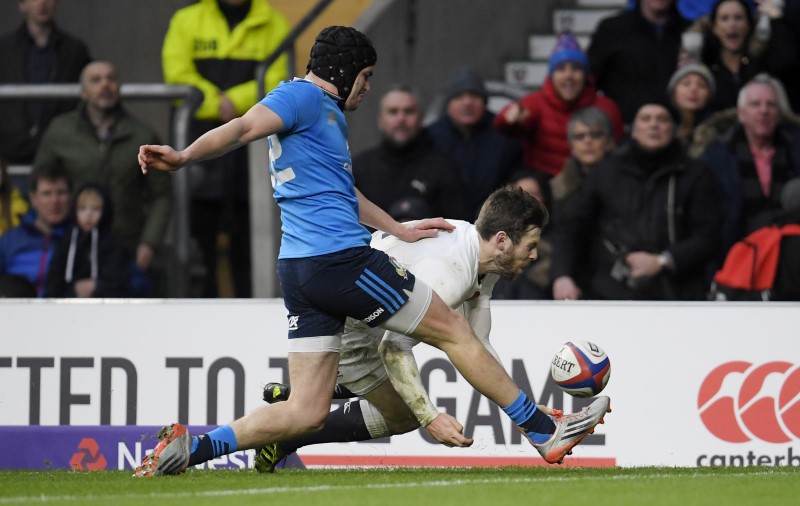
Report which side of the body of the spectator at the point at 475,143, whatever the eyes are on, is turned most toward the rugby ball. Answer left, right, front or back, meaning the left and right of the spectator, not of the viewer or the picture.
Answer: front

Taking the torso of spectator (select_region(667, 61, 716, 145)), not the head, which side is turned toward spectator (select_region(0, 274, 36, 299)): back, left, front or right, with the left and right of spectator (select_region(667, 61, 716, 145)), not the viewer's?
right

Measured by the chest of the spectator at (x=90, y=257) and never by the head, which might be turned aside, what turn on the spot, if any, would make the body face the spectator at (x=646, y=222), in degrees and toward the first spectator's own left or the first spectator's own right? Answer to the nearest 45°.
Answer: approximately 90° to the first spectator's own left

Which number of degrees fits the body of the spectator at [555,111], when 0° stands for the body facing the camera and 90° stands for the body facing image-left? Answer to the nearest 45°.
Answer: approximately 0°

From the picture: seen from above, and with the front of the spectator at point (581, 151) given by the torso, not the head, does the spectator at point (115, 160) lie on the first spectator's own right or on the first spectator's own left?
on the first spectator's own right

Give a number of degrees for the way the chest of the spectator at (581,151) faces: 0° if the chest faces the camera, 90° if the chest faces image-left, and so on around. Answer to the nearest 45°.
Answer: approximately 0°

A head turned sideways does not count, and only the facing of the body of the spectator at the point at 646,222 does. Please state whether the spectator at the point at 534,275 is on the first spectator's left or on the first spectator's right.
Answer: on the first spectator's right

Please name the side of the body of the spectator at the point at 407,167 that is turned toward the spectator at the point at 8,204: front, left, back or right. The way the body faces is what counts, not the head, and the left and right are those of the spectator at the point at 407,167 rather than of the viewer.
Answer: right
